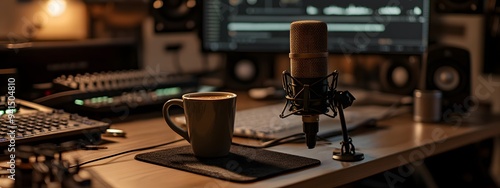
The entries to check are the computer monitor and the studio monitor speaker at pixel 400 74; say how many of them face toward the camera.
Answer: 2

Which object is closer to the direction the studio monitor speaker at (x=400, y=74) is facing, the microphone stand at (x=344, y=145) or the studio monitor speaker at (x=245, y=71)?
the microphone stand

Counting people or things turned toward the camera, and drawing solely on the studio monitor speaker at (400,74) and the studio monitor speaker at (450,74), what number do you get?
2

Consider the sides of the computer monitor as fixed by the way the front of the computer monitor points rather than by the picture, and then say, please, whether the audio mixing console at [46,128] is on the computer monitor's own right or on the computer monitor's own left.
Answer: on the computer monitor's own right

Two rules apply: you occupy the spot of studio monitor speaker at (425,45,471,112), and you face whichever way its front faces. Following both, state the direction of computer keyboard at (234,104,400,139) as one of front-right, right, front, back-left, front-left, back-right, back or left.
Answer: front-right

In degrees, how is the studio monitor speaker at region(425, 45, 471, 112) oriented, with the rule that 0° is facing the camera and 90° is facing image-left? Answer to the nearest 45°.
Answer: approximately 0°

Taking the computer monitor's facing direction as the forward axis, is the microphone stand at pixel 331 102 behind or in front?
in front
